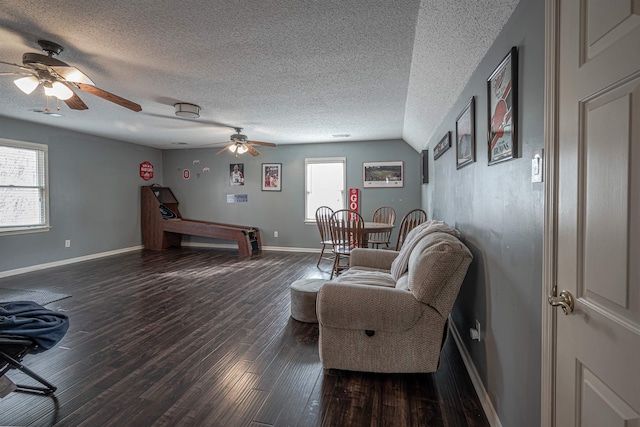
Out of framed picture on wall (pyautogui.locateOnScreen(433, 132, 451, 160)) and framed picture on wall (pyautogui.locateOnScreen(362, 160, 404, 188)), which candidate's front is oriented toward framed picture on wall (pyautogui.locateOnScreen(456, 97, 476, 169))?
framed picture on wall (pyautogui.locateOnScreen(362, 160, 404, 188))

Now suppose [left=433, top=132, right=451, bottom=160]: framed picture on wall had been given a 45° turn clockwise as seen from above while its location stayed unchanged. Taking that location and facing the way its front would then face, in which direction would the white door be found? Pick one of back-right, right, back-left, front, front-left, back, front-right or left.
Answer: back-left

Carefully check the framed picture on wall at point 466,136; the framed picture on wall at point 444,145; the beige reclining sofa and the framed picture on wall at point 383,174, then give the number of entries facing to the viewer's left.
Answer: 3

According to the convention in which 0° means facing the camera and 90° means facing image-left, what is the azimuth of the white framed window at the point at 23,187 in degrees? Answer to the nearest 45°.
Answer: approximately 315°

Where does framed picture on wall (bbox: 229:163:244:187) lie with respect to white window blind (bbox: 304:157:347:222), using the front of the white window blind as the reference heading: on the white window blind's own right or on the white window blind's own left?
on the white window blind's own right

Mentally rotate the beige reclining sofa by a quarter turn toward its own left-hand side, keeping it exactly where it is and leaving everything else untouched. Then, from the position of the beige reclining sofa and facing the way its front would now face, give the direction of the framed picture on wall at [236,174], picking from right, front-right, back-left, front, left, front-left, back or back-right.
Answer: back-right

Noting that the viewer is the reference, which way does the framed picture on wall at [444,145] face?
facing to the left of the viewer

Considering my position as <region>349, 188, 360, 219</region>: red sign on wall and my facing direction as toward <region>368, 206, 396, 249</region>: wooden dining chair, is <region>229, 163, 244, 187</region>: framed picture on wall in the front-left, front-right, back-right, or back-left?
back-right

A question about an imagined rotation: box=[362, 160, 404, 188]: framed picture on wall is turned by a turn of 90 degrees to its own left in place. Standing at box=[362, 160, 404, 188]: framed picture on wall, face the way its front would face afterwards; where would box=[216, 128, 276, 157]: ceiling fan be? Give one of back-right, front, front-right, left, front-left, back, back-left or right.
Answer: back-right

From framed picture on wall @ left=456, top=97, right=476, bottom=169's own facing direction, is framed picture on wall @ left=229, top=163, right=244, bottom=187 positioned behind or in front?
in front

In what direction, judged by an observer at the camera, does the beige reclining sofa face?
facing to the left of the viewer

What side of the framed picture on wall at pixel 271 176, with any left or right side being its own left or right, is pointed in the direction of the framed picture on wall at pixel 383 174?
left

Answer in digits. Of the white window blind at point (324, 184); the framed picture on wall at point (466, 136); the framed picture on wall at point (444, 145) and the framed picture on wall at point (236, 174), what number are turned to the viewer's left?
2
